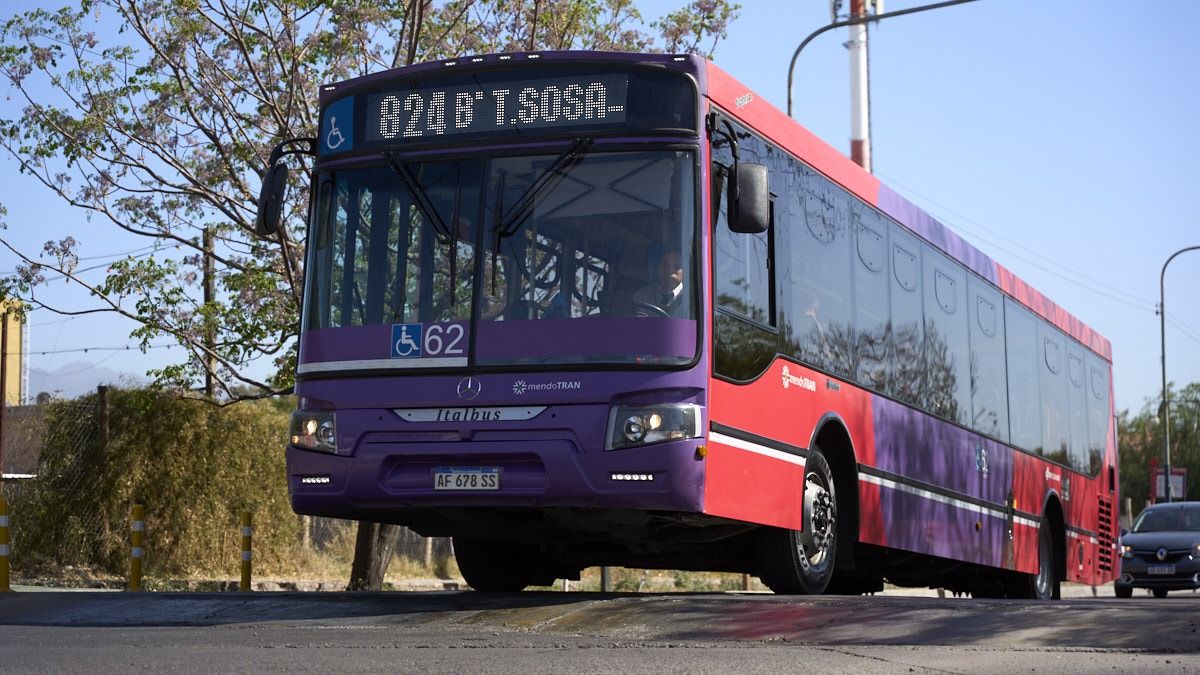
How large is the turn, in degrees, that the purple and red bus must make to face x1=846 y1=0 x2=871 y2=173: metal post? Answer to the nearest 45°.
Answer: approximately 135° to its right

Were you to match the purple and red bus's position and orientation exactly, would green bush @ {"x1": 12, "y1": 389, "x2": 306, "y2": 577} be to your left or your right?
on your right

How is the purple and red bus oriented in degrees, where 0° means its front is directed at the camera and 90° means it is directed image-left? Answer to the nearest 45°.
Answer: approximately 45°

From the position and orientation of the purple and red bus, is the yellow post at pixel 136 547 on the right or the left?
on its right

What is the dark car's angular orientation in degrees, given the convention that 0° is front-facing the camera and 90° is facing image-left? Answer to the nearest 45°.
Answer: approximately 0°

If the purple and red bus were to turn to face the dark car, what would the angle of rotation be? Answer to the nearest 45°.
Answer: approximately 180°

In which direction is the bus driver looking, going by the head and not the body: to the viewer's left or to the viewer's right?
to the viewer's left
